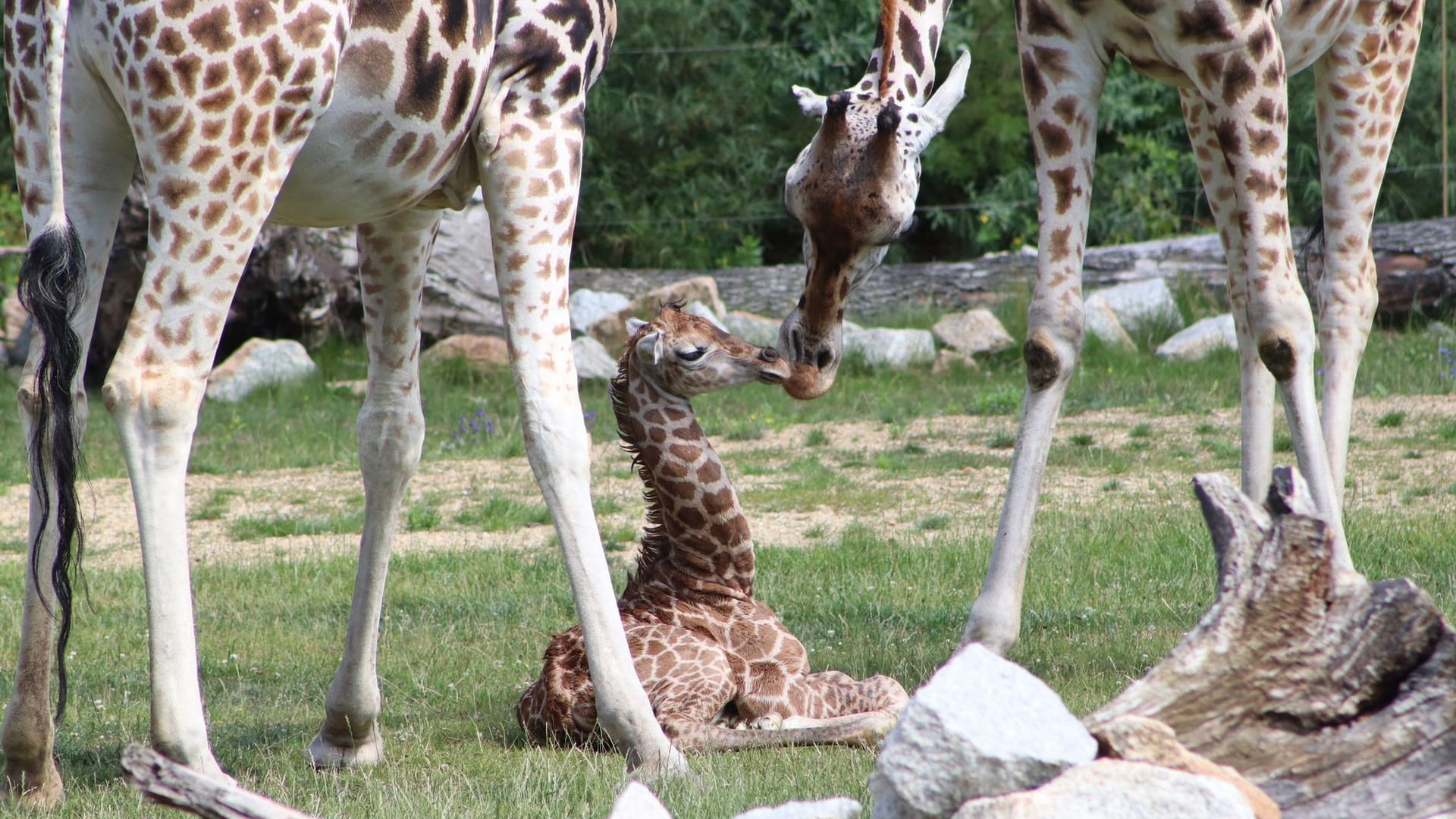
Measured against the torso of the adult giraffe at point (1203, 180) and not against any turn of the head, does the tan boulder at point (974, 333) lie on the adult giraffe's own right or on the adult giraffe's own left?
on the adult giraffe's own right

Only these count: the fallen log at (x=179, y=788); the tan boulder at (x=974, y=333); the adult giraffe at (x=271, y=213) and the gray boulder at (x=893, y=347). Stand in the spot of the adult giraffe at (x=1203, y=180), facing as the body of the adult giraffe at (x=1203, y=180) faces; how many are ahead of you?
2

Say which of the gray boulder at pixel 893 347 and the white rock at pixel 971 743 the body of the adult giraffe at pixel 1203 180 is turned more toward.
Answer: the white rock

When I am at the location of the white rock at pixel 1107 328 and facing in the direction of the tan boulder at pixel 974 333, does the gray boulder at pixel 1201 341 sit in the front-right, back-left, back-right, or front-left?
back-left

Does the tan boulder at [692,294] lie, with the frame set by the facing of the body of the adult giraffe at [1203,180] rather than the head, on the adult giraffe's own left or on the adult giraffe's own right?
on the adult giraffe's own right

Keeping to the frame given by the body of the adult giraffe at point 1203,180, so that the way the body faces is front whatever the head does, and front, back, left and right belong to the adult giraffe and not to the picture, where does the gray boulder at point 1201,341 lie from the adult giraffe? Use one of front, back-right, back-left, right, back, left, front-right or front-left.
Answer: back-right

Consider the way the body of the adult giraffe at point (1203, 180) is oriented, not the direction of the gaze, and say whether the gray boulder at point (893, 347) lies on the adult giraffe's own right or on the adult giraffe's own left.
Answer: on the adult giraffe's own right

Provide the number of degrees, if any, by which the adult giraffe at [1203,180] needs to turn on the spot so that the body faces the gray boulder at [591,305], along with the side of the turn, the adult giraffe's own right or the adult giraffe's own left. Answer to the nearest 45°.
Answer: approximately 90° to the adult giraffe's own right

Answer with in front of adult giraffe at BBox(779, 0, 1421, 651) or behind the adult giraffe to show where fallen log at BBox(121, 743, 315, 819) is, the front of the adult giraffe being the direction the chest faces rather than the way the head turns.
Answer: in front

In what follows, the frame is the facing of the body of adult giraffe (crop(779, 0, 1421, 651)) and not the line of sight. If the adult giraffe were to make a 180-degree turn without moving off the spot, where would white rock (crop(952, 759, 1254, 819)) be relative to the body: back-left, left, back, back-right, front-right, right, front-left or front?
back-right

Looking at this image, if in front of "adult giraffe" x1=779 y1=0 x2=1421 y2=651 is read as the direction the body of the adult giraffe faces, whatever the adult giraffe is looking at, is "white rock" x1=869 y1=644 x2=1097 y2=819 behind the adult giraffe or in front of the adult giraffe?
in front

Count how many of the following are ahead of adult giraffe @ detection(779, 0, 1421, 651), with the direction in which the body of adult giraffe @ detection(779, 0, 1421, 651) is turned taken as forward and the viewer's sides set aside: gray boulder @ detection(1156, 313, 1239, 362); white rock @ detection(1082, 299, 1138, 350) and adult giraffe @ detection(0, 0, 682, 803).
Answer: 1

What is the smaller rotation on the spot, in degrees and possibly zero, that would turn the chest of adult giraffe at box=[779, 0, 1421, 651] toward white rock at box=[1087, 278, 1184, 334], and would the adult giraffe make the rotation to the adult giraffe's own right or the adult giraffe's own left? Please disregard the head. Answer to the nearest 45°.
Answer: approximately 135° to the adult giraffe's own right

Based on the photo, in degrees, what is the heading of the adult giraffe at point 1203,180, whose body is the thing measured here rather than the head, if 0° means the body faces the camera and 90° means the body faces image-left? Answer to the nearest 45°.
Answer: approximately 45°

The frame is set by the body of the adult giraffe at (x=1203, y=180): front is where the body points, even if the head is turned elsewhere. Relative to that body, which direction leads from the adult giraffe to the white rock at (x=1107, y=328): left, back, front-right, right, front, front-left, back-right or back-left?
back-right

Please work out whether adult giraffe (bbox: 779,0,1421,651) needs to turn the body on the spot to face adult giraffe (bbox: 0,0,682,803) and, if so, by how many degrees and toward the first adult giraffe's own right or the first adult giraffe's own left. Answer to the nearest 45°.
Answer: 0° — it already faces it
